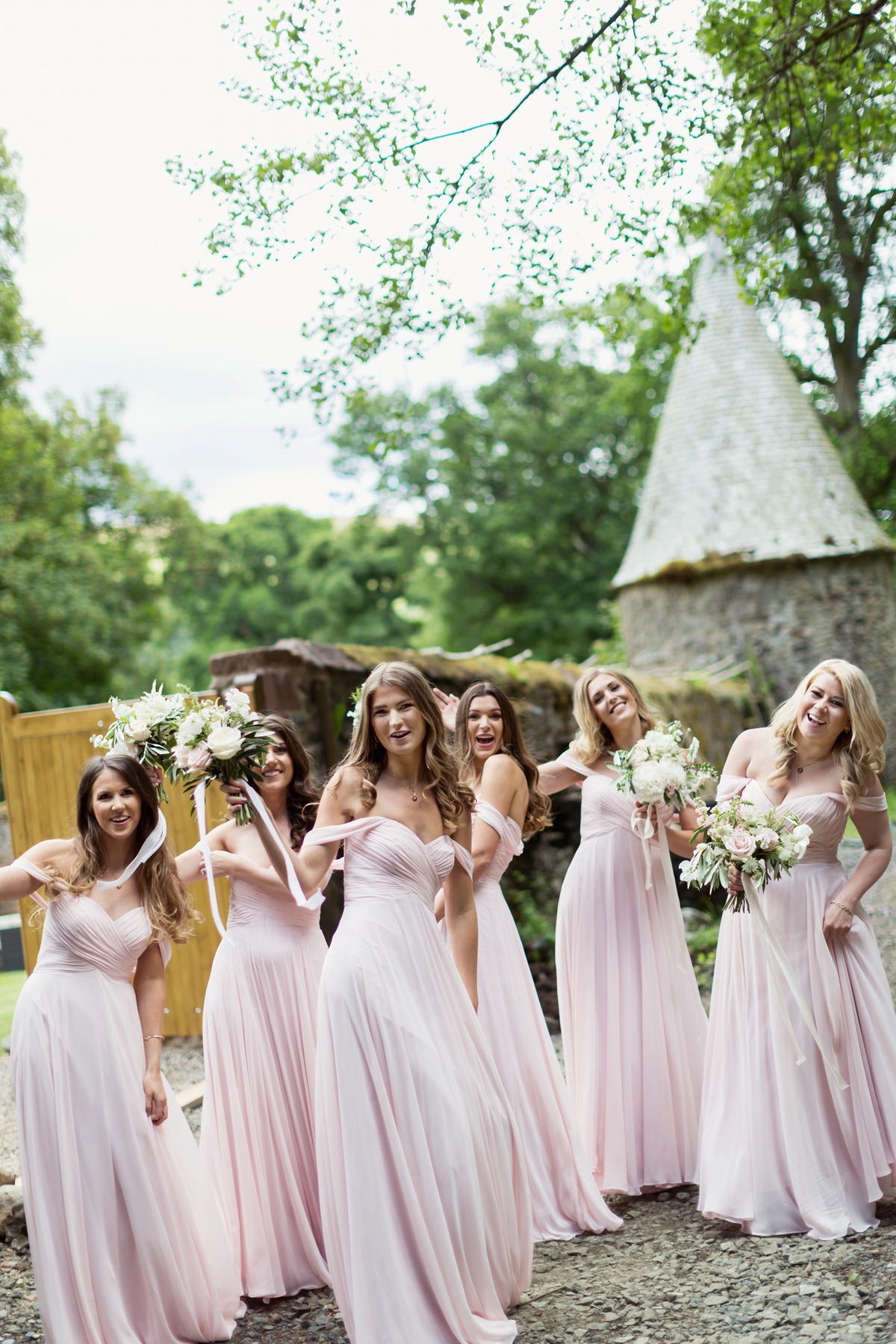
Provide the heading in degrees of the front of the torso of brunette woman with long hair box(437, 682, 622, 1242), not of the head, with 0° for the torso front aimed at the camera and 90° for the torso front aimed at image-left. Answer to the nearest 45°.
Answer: approximately 90°

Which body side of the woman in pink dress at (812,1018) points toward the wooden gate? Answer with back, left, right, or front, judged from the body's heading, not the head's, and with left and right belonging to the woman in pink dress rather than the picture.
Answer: right

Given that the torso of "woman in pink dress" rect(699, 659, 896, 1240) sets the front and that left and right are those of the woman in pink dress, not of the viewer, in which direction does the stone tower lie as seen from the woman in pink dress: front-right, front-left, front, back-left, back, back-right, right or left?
back-right

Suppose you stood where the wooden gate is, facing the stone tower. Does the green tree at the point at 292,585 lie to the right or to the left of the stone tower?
left

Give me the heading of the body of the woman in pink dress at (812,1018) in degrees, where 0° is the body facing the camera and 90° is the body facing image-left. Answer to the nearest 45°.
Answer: approximately 45°
